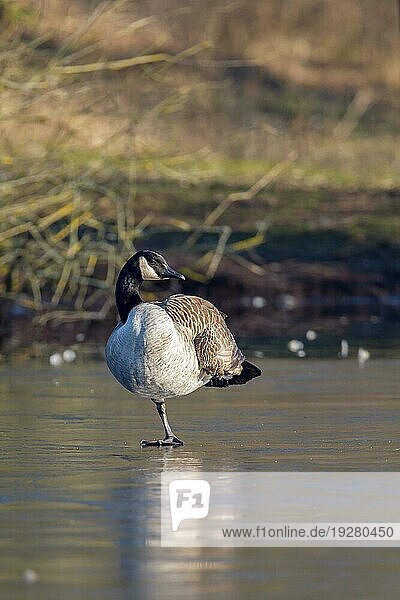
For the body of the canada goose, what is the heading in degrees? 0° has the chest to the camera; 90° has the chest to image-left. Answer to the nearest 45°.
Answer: approximately 45°
